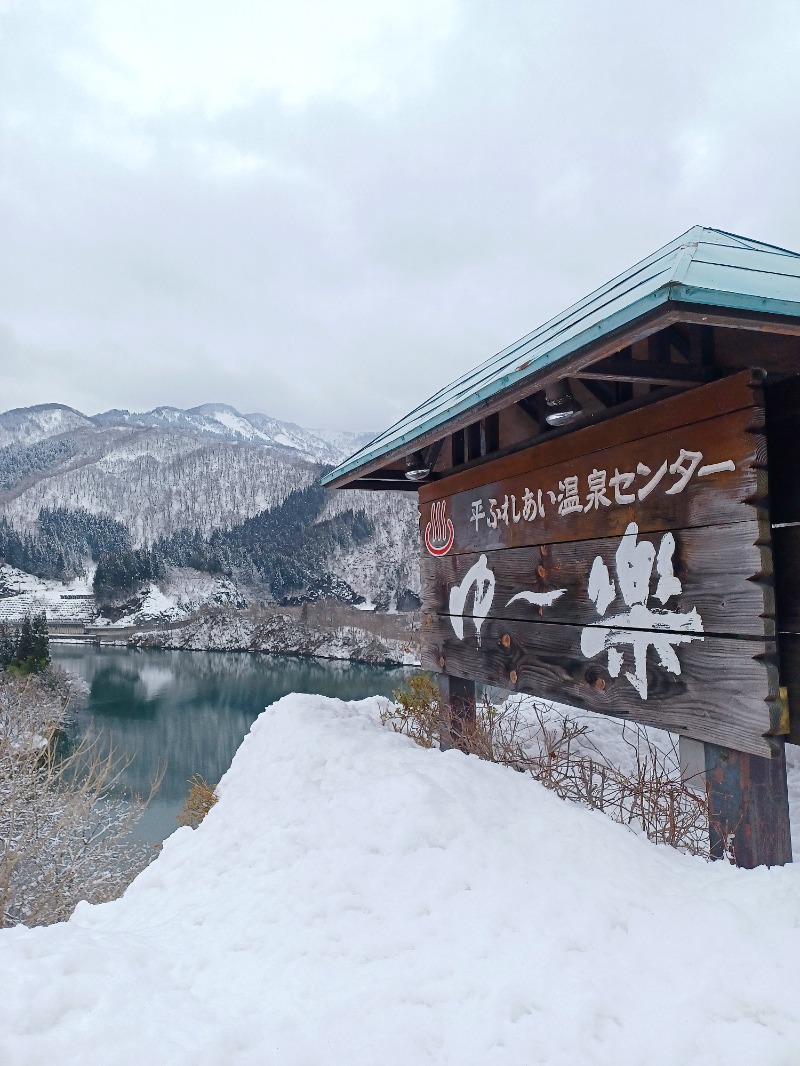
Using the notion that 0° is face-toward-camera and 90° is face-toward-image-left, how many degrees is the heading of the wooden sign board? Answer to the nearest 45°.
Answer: approximately 45°

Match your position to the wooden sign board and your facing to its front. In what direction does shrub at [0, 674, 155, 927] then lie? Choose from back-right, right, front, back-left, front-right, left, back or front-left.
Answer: right
